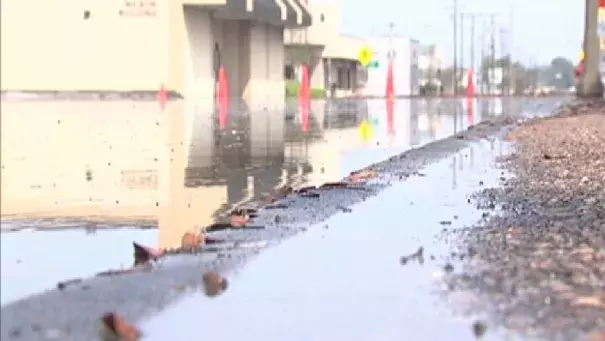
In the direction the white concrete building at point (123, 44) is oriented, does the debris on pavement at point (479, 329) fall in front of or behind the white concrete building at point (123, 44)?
in front

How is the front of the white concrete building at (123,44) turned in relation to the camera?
facing the viewer and to the right of the viewer

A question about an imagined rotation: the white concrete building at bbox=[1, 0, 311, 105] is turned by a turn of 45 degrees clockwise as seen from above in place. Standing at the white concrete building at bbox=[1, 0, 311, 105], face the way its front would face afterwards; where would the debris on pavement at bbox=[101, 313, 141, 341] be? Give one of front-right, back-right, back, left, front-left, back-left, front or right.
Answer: front

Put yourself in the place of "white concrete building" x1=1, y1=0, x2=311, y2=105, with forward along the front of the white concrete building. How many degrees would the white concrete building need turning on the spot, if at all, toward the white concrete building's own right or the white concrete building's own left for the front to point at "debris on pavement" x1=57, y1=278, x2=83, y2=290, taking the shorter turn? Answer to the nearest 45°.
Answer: approximately 45° to the white concrete building's own right
